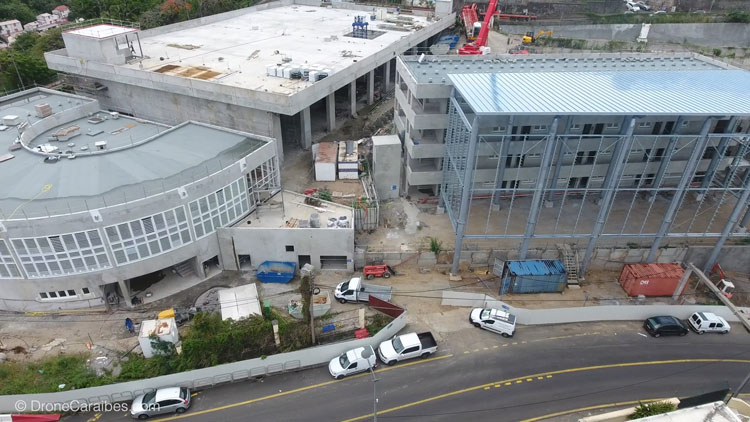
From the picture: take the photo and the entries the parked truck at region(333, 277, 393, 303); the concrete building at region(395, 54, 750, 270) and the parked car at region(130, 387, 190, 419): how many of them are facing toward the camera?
1

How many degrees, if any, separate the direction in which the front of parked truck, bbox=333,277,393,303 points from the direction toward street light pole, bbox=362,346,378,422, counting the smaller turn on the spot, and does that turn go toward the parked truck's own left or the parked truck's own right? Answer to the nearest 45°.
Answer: approximately 90° to the parked truck's own left

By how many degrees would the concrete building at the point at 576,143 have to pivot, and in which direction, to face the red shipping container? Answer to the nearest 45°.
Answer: approximately 45° to its left

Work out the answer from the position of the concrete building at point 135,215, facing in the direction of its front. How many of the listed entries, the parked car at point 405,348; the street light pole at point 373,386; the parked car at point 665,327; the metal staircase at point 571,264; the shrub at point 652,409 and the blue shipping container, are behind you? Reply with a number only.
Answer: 0

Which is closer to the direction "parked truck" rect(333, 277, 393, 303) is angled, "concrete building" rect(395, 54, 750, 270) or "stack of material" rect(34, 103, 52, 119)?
the stack of material

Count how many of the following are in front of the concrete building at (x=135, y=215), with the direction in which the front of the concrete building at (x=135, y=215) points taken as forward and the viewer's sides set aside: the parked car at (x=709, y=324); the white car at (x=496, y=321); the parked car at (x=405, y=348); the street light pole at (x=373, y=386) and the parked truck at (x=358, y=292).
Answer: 5

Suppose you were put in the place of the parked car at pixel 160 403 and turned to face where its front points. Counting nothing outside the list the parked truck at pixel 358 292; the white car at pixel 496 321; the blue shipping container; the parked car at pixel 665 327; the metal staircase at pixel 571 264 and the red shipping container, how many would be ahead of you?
0

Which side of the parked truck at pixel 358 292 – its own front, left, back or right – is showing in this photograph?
left

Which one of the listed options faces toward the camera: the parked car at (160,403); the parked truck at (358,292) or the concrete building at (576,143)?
the concrete building

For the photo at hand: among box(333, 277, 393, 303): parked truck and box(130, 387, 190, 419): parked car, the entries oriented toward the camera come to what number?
0

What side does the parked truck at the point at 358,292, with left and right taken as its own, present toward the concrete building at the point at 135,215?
front

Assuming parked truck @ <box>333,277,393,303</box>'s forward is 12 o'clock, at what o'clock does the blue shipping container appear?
The blue shipping container is roughly at 6 o'clock from the parked truck.

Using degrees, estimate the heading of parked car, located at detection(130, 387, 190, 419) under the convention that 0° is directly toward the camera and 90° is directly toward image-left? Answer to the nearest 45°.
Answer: approximately 90°

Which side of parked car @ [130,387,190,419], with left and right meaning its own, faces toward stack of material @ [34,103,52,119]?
right

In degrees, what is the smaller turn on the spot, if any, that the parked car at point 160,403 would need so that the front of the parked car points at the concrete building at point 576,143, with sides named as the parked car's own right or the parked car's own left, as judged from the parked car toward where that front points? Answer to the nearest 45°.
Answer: approximately 180°

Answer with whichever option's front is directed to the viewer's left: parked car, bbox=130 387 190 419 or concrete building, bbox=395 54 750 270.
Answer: the parked car

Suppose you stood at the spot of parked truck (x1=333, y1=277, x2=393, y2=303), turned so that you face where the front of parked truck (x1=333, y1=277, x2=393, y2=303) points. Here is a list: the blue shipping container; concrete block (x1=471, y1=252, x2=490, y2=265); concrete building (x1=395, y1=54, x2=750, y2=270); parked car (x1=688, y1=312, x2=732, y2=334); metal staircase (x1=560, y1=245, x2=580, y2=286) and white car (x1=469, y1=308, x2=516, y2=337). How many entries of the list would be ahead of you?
0

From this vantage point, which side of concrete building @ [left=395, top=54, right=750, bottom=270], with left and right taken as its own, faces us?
front

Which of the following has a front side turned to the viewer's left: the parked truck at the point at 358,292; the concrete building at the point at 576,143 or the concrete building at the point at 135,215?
the parked truck
